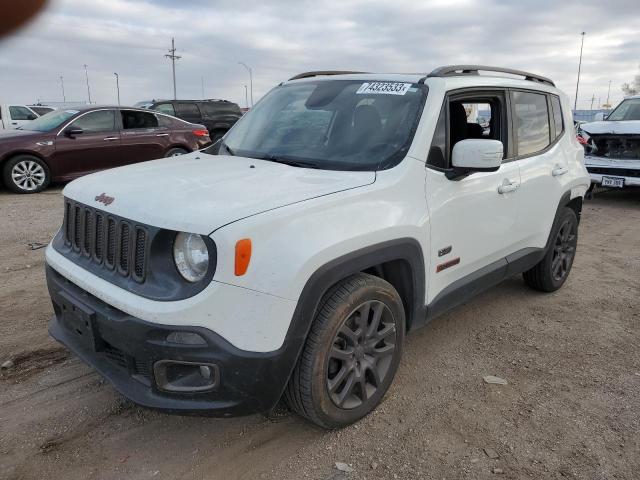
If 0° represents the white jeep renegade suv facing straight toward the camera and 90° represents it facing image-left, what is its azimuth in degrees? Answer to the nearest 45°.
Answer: approximately 45°

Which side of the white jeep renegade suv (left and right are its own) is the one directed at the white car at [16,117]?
right

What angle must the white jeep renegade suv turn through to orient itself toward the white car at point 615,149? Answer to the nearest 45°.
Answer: approximately 180°
